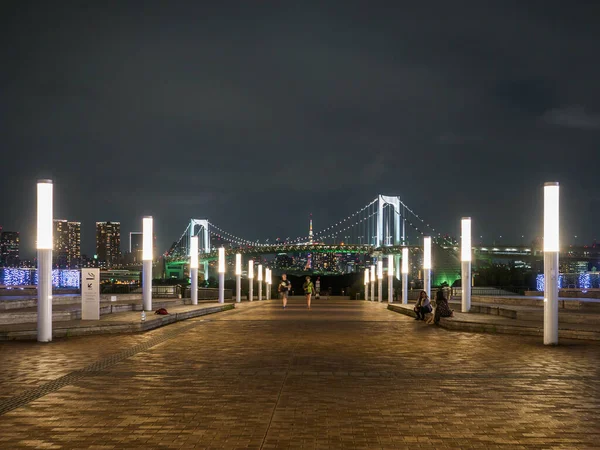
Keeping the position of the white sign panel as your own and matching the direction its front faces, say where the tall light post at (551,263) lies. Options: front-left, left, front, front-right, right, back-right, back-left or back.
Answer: front-left

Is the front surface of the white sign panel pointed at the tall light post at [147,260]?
no

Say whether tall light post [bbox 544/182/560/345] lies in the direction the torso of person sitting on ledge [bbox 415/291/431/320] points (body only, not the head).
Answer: no

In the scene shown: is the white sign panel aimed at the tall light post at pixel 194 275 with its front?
no

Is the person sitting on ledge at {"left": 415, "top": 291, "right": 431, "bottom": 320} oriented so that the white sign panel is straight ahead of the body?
yes

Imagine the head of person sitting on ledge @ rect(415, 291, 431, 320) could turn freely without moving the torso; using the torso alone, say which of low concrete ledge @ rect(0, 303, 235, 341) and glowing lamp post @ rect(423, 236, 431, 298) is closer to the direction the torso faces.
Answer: the low concrete ledge

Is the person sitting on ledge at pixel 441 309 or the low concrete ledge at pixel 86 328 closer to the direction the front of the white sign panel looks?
the low concrete ledge

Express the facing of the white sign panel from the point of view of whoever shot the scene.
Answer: facing the viewer

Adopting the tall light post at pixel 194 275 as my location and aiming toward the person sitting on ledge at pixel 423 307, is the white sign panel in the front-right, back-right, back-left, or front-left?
front-right

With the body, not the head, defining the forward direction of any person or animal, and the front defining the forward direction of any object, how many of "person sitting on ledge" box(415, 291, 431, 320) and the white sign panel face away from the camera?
0

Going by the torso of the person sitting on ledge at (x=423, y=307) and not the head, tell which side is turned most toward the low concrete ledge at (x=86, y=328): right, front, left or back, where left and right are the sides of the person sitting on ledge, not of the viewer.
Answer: front

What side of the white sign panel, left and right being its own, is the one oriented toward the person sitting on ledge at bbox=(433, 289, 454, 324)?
left
